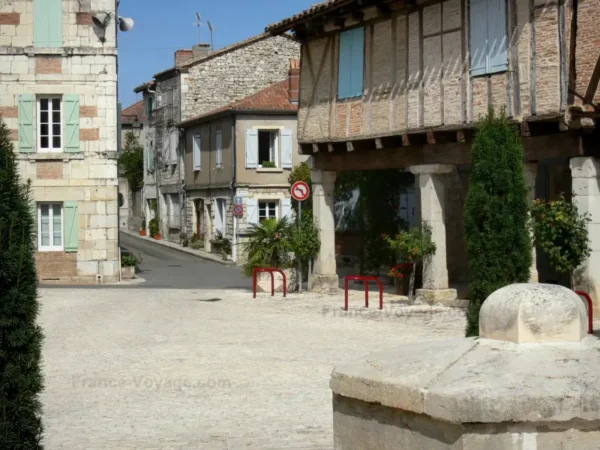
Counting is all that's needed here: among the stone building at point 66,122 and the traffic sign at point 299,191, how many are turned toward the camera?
2

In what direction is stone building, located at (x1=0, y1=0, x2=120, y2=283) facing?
toward the camera

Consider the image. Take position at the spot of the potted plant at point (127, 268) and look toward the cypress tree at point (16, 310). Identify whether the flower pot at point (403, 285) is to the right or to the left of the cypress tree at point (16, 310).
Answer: left

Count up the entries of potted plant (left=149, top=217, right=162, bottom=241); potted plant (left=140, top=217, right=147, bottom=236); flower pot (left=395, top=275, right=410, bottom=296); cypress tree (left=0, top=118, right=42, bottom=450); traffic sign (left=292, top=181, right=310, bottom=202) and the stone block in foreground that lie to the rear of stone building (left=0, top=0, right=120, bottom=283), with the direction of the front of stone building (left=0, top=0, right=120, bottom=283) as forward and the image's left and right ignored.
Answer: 2

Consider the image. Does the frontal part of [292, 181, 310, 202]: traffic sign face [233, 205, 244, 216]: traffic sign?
no

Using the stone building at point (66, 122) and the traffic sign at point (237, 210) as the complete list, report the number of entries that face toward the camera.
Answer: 2

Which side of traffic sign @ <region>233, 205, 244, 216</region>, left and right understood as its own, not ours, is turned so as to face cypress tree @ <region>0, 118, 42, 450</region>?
front

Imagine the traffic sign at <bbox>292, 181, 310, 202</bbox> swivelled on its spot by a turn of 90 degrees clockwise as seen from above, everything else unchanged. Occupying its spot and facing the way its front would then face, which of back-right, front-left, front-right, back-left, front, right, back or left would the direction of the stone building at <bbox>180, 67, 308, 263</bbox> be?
right

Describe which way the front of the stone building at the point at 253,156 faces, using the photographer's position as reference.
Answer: facing the viewer and to the left of the viewer

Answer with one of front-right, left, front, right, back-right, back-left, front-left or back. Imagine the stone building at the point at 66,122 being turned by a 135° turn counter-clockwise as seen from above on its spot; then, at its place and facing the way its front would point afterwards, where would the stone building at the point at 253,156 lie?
front

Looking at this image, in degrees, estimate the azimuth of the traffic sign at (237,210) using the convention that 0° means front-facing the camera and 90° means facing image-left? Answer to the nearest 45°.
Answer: approximately 0°

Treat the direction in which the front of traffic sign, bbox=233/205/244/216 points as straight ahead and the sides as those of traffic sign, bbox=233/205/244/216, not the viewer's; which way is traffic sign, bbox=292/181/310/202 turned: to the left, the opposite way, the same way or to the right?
the same way

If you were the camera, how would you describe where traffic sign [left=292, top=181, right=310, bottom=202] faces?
facing the viewer

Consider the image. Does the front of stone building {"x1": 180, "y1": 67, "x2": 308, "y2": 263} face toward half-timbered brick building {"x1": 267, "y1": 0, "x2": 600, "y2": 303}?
no

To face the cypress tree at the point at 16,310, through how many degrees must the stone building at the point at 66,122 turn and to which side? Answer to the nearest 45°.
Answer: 0° — it already faces it

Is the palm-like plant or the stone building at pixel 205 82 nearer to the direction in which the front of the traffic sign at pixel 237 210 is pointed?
the palm-like plant
